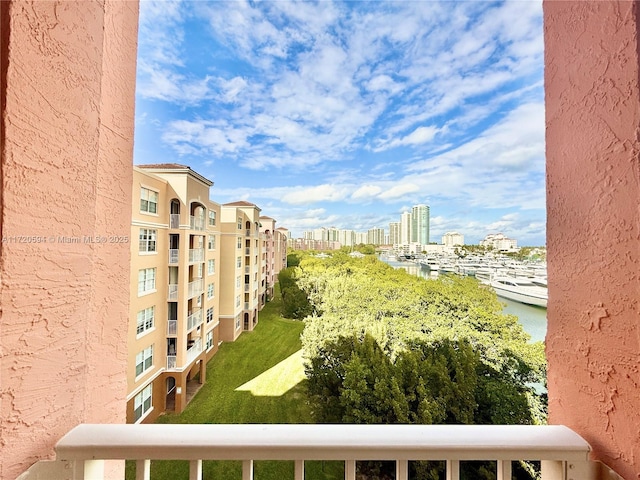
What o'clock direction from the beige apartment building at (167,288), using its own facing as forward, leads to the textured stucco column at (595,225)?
The textured stucco column is roughly at 1 o'clock from the beige apartment building.

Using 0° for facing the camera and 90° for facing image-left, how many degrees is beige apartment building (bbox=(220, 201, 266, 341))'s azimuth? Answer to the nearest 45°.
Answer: approximately 315°

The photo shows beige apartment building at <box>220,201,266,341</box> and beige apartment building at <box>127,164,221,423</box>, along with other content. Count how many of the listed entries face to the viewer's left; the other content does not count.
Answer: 0

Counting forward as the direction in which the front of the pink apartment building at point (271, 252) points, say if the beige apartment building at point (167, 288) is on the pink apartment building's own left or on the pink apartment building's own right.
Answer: on the pink apartment building's own right

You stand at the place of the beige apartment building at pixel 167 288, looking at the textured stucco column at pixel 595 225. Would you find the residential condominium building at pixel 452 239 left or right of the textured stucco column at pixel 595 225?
left

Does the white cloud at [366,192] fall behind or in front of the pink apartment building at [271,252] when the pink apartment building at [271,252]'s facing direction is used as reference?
in front

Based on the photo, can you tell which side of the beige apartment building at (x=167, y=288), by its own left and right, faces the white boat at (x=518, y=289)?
front

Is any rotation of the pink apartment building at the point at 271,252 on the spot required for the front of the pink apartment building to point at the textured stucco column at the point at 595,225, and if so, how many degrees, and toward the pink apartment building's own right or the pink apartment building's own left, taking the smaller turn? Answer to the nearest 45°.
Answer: approximately 45° to the pink apartment building's own right

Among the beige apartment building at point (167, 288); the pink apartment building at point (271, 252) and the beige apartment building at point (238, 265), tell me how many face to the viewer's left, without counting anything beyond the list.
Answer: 0

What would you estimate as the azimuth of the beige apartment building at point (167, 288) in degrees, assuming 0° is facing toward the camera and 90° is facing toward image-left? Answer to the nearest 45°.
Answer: approximately 315°

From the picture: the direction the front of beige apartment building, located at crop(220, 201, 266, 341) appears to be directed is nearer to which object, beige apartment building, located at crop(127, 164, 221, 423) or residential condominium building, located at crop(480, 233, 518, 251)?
the residential condominium building
